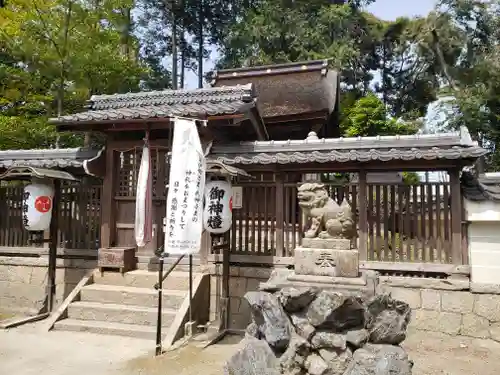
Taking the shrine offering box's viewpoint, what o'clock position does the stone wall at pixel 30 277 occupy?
The stone wall is roughly at 3 o'clock from the shrine offering box.

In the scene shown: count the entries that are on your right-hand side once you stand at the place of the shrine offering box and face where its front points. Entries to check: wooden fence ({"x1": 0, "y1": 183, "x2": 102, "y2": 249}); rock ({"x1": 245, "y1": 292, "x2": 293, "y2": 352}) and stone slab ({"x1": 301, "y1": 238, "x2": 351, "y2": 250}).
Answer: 1

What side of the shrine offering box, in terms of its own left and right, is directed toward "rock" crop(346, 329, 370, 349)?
left

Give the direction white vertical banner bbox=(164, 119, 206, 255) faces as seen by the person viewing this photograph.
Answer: facing the viewer

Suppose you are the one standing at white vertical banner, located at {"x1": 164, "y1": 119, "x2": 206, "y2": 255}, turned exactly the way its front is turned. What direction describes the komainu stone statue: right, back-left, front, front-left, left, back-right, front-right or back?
front-left

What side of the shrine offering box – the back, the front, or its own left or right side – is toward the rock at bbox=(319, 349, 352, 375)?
left

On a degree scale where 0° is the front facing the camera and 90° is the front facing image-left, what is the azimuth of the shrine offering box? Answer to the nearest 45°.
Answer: approximately 45°

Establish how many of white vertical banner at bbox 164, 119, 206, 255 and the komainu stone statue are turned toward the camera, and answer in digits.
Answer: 1

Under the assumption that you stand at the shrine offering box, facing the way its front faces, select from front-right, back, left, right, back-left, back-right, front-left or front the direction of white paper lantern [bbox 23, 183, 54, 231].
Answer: front-right

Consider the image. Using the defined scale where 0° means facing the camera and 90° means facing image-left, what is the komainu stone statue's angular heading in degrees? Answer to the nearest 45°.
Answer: approximately 90°

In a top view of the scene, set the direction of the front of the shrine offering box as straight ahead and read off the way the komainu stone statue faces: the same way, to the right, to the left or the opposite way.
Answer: to the right

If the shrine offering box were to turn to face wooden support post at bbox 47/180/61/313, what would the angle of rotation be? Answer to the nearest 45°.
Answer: approximately 90° to its right
